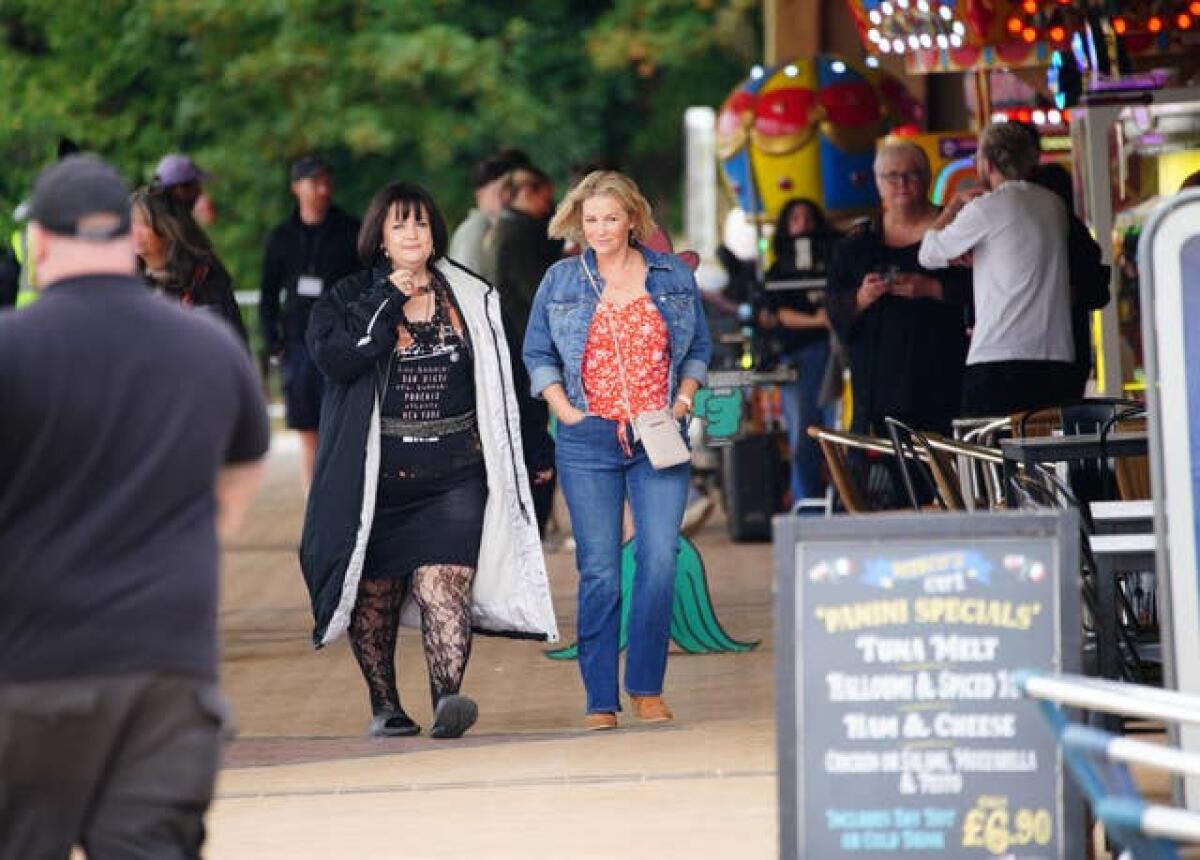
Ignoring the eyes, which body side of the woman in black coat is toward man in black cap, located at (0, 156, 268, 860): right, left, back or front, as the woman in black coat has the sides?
front

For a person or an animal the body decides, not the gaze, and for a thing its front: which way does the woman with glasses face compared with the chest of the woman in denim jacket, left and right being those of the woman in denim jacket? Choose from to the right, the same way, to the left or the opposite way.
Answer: the same way

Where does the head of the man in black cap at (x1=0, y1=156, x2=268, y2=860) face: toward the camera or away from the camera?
away from the camera

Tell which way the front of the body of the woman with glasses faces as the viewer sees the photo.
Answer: toward the camera

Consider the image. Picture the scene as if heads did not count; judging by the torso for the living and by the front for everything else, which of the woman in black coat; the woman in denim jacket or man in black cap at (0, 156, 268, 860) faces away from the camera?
the man in black cap

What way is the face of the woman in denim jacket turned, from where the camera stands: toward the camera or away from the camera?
toward the camera

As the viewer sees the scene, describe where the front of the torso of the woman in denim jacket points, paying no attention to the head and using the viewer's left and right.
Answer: facing the viewer

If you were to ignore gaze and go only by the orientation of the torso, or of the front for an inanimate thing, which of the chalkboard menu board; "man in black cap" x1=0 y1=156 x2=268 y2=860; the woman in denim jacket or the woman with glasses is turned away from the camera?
the man in black cap

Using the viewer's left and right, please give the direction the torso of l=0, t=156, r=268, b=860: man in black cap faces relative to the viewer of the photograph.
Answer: facing away from the viewer

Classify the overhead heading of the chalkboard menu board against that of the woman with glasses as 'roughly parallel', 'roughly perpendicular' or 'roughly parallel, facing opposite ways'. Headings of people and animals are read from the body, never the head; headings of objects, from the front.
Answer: roughly parallel

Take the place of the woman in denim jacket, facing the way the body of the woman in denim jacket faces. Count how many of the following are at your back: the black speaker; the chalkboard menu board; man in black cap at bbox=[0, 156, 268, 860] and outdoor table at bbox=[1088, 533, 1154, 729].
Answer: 1

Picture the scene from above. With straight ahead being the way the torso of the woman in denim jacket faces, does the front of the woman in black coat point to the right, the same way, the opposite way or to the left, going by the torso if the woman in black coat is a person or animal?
the same way
